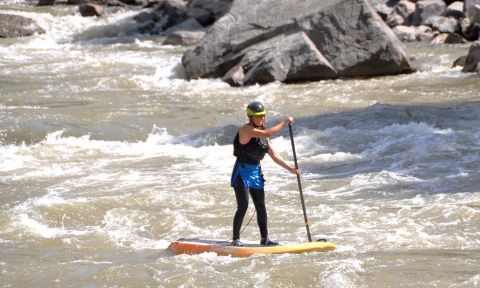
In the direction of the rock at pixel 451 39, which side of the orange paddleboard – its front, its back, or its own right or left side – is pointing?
left

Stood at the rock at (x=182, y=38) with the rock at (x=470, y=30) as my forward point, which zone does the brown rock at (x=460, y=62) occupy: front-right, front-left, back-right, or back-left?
front-right

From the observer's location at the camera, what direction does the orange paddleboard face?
facing to the right of the viewer

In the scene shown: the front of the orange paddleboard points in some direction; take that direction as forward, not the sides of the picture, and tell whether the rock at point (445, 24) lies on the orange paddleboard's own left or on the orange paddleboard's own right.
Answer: on the orange paddleboard's own left

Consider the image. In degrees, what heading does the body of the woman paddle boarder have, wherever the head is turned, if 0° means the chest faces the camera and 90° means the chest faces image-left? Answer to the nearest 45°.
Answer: approximately 315°

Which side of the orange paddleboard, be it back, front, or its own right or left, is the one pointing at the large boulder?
left

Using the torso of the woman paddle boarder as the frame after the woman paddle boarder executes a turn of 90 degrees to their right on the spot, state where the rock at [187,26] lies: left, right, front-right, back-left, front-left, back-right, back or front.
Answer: back-right
